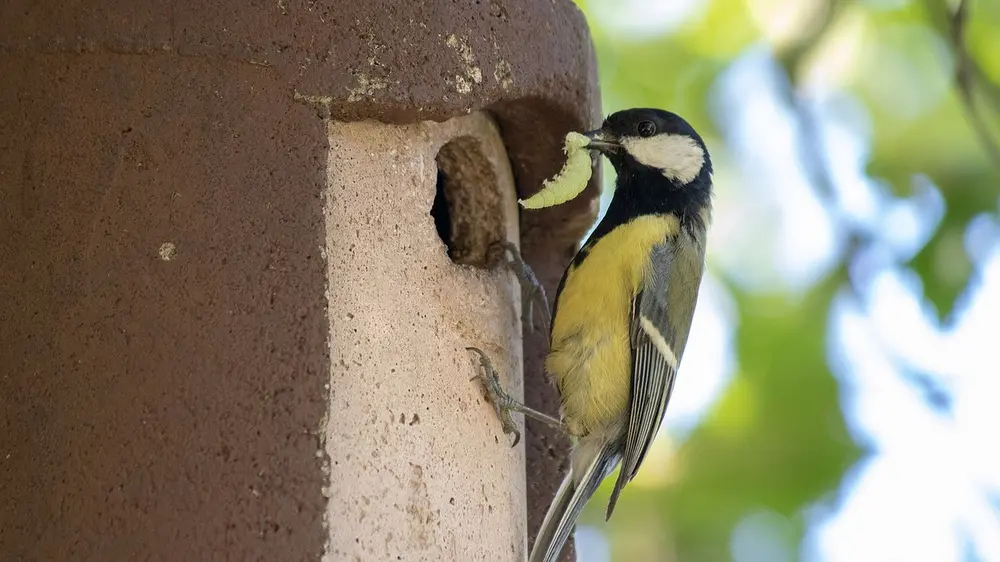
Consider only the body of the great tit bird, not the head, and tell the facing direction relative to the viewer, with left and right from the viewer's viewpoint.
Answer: facing to the left of the viewer

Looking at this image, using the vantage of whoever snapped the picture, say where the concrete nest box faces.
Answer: facing the viewer and to the right of the viewer
